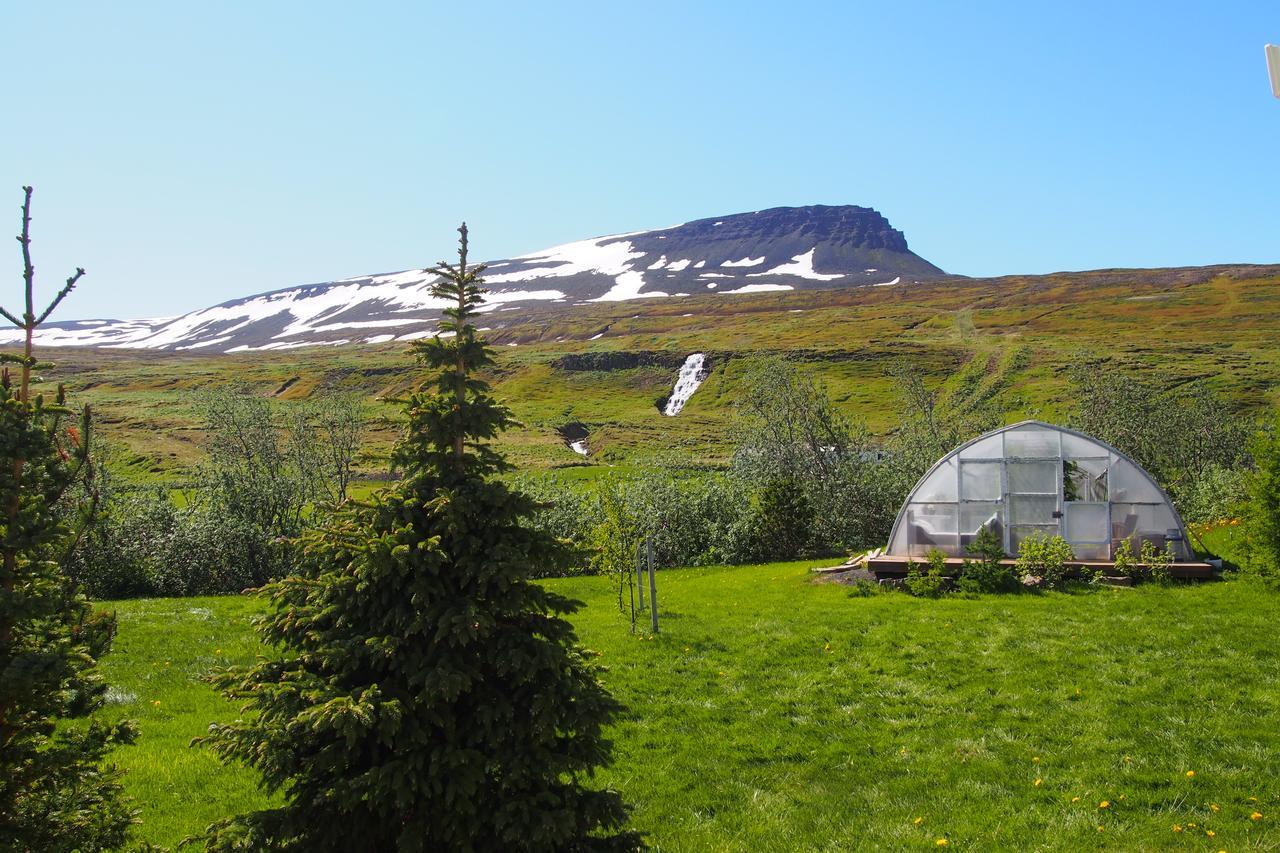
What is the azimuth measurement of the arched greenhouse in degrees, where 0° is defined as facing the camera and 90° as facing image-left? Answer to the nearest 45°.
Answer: approximately 0°

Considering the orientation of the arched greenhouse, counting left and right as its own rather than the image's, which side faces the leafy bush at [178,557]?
right

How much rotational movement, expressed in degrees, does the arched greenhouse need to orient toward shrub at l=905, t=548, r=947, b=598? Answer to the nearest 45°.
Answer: approximately 45° to its right

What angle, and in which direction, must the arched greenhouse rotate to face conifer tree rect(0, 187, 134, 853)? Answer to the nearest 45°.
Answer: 0° — it already faces it

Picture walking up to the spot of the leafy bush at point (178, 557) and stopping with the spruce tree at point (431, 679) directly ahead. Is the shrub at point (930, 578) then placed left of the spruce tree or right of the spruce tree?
left

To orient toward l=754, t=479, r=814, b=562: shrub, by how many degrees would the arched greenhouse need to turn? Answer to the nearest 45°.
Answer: approximately 135° to its right

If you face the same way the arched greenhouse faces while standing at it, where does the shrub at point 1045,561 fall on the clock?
The shrub is roughly at 12 o'clock from the arched greenhouse.

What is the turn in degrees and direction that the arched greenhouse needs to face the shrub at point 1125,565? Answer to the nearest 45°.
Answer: approximately 45° to its left
